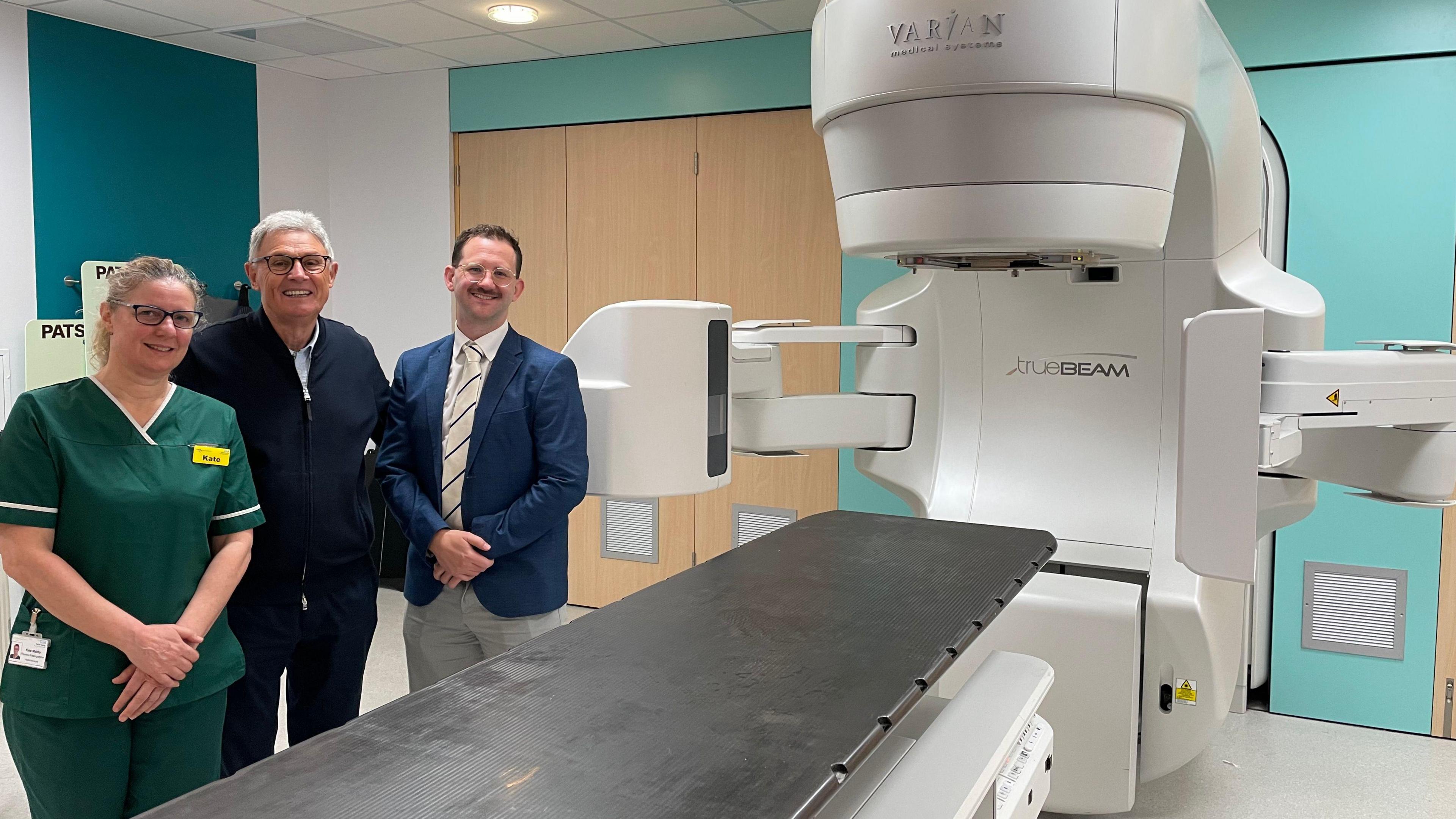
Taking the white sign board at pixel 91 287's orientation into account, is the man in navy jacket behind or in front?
in front

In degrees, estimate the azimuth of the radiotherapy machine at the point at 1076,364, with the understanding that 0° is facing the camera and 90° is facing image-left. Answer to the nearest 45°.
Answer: approximately 45°

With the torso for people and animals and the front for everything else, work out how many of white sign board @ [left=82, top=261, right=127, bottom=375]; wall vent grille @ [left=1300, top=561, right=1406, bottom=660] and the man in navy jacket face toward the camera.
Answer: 3

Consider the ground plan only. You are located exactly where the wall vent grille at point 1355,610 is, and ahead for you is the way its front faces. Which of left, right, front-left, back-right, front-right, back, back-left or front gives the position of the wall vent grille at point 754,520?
right

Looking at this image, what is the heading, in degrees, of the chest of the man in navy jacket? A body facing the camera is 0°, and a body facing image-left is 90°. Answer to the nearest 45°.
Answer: approximately 0°

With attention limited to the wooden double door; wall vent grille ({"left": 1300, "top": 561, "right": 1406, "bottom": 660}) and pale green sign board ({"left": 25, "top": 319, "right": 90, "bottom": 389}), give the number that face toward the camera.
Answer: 3

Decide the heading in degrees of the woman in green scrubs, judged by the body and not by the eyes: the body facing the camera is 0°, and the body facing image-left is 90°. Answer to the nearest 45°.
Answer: approximately 315°

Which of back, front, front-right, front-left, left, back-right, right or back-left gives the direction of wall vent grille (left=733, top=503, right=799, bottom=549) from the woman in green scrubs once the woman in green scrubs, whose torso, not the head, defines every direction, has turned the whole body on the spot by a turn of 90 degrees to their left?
front

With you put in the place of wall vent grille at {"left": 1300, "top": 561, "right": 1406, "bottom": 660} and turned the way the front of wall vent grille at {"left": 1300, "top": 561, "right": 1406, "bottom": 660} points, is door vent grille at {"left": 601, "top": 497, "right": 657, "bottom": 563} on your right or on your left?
on your right

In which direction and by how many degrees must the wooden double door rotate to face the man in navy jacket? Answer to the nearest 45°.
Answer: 0° — it already faces them

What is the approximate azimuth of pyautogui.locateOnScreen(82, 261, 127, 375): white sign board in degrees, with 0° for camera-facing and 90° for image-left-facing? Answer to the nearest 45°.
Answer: approximately 0°
